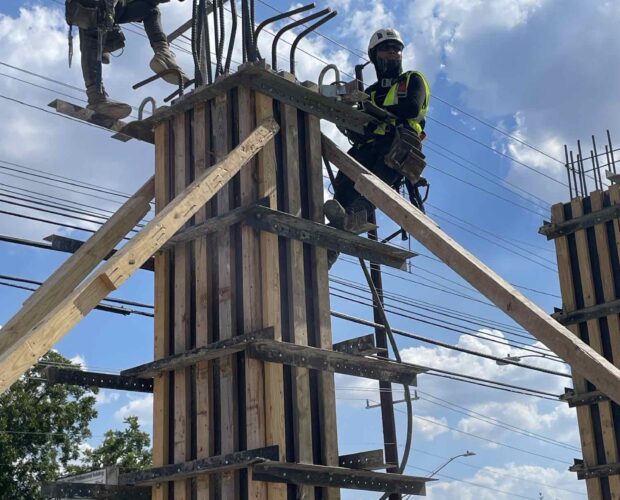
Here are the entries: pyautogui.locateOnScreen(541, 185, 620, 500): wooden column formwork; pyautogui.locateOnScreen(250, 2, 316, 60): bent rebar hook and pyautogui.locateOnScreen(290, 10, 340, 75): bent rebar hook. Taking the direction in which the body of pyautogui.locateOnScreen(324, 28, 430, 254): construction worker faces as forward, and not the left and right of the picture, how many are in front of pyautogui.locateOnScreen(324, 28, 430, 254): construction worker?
2

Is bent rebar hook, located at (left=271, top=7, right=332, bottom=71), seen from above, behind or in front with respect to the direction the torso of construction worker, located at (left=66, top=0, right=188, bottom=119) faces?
in front

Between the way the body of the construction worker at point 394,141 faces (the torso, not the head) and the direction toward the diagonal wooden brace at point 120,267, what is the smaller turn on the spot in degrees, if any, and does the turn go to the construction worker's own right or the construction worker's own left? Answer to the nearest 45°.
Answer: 0° — they already face it

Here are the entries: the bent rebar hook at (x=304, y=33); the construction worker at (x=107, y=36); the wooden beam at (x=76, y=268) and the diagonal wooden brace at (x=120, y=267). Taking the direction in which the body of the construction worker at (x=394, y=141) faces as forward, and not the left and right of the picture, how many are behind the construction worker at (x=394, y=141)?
0

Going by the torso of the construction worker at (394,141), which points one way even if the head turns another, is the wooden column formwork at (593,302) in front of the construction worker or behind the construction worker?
behind

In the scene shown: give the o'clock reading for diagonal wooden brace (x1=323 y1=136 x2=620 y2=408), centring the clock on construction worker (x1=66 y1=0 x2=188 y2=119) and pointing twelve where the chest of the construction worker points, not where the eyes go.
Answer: The diagonal wooden brace is roughly at 1 o'clock from the construction worker.

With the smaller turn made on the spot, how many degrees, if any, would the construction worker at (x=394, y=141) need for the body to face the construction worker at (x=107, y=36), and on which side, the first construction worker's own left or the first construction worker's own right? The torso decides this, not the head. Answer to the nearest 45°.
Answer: approximately 45° to the first construction worker's own right

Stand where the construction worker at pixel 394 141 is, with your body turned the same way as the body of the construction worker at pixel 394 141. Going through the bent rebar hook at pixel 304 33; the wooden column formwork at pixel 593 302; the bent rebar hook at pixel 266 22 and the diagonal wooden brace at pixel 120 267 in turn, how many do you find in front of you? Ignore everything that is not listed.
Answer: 3

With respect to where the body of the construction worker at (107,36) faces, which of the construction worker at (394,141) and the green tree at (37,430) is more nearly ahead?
the construction worker

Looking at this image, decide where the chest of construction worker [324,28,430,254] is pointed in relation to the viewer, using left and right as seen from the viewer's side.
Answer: facing the viewer and to the left of the viewer

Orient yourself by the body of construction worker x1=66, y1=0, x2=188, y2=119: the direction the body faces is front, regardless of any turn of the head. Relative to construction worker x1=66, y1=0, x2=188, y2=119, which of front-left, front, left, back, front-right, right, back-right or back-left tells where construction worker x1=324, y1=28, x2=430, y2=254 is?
front

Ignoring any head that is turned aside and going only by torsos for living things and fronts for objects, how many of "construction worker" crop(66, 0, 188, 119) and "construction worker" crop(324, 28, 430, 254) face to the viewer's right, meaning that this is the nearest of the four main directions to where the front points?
1

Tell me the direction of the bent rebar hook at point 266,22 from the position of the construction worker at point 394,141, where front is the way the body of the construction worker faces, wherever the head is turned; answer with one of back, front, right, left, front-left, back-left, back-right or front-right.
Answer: front

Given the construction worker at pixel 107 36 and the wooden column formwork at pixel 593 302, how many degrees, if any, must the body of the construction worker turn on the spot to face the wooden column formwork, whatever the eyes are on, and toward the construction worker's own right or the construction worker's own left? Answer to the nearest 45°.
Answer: approximately 45° to the construction worker's own left

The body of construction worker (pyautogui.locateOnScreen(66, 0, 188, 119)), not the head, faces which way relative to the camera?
to the viewer's right
